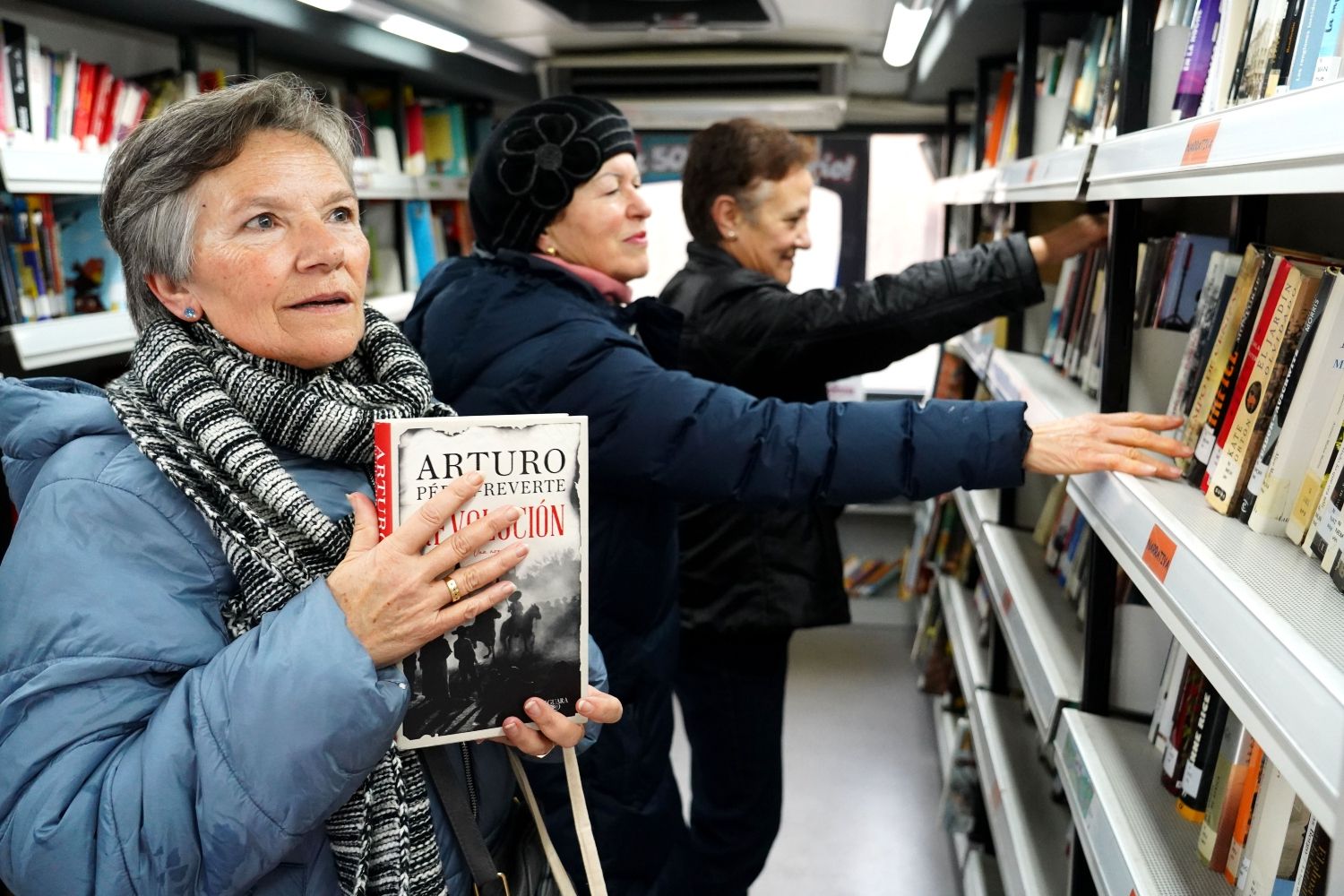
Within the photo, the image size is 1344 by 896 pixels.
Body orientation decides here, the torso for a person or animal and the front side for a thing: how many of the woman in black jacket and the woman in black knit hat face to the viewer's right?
2

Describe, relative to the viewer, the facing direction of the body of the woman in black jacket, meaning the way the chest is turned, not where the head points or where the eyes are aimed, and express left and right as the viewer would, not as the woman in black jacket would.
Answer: facing to the right of the viewer

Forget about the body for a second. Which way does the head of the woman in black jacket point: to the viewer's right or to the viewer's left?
to the viewer's right

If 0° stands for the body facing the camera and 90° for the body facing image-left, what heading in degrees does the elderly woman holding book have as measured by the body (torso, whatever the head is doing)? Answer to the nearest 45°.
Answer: approximately 315°

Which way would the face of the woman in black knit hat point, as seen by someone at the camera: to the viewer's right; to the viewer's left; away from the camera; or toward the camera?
to the viewer's right

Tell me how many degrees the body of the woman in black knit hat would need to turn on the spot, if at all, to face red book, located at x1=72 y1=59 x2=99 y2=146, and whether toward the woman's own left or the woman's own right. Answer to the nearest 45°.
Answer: approximately 135° to the woman's own left

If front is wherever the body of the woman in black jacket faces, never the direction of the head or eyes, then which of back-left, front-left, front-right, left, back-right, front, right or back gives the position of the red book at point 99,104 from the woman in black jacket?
back

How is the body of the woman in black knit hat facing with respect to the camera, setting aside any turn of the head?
to the viewer's right

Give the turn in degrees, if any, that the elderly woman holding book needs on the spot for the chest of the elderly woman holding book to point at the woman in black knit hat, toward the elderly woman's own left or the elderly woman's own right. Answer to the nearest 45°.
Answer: approximately 90° to the elderly woman's own left
